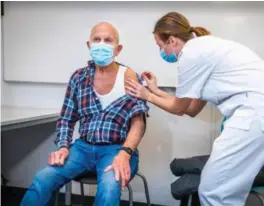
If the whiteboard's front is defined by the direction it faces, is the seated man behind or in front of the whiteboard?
in front

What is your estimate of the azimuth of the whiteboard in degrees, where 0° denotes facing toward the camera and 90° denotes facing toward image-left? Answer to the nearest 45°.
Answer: approximately 0°

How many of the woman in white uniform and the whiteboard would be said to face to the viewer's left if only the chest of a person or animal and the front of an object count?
1

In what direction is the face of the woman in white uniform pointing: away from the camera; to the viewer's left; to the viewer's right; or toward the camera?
to the viewer's left

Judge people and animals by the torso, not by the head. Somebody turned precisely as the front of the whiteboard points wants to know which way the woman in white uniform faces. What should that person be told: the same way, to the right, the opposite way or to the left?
to the right

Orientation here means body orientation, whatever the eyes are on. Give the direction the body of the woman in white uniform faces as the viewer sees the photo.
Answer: to the viewer's left

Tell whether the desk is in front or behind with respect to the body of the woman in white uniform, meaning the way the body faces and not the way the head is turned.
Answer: in front

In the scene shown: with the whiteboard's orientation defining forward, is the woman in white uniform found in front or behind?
in front
